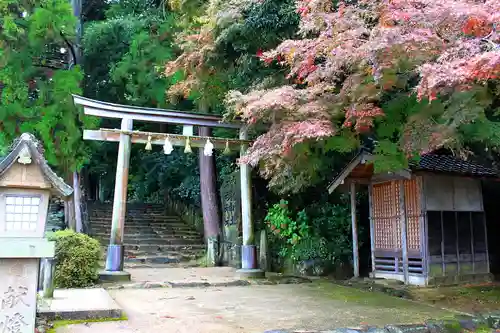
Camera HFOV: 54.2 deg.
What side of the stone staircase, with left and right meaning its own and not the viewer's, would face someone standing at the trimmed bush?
front

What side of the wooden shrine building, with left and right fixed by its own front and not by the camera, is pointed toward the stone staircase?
right

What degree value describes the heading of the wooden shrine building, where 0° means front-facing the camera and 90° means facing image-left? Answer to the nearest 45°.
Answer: approximately 45°

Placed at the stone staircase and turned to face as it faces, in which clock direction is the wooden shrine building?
The wooden shrine building is roughly at 11 o'clock from the stone staircase.

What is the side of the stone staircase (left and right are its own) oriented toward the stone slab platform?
front

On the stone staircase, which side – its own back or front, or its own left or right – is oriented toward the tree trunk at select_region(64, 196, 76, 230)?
right

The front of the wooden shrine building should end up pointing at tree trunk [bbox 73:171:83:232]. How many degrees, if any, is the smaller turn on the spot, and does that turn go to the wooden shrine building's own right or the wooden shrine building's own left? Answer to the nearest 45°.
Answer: approximately 45° to the wooden shrine building's own right

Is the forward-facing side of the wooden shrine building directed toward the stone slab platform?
yes

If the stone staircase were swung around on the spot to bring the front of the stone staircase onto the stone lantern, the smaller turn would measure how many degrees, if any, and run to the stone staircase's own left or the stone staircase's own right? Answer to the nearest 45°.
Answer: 0° — it already faces it

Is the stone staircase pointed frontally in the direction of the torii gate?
yes

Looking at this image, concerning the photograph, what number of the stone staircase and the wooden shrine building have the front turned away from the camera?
0
